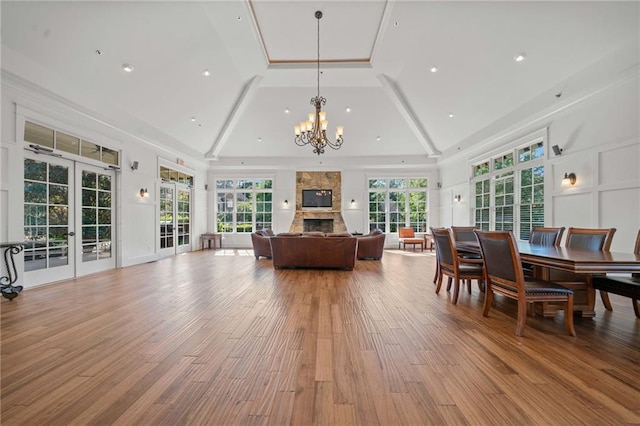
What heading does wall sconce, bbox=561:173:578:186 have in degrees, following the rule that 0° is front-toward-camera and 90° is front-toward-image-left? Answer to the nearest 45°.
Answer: approximately 45°

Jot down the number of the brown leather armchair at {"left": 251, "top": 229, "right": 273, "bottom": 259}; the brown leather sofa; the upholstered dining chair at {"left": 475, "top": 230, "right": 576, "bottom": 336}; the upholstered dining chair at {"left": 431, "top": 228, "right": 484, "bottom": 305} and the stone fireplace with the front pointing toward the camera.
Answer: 1

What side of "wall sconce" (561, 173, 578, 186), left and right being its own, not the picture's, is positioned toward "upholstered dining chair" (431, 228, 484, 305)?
front

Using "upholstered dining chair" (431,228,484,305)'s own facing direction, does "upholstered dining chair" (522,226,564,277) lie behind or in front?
in front

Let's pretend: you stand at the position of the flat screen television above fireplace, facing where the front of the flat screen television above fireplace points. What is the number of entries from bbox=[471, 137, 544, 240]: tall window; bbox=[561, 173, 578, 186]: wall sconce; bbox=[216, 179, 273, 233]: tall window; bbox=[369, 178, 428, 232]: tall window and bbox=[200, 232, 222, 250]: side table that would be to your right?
2

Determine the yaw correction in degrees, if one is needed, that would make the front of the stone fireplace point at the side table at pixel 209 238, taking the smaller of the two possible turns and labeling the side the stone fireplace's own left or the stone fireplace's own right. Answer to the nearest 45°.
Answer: approximately 90° to the stone fireplace's own right

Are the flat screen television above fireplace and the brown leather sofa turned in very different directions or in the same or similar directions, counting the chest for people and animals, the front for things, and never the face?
very different directions

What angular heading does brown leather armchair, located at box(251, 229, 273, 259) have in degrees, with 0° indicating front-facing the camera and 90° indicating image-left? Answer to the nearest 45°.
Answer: approximately 225°

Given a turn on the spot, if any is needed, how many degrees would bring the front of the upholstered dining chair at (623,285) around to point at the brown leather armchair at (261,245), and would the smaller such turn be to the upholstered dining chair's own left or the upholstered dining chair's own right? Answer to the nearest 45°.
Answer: approximately 45° to the upholstered dining chair's own right

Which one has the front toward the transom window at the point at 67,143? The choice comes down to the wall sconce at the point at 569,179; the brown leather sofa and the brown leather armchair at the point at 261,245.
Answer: the wall sconce

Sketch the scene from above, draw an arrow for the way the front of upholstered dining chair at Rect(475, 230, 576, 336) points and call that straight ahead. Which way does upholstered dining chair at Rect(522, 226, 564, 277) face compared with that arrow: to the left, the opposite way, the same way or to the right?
the opposite way

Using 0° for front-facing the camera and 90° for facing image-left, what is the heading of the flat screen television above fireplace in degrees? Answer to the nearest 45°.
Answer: approximately 0°

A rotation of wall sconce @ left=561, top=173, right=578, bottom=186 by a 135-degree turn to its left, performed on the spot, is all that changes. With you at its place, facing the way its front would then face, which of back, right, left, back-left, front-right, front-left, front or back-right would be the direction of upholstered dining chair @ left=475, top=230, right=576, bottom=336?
right

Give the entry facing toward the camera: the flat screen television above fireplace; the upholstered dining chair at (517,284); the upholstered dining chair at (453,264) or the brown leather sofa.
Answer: the flat screen television above fireplace

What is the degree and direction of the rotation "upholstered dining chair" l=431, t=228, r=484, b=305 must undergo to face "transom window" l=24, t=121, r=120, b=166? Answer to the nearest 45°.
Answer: approximately 135° to its left

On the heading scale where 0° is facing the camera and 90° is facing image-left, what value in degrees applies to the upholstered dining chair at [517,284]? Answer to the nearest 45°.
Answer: approximately 225°

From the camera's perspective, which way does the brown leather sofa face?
away from the camera

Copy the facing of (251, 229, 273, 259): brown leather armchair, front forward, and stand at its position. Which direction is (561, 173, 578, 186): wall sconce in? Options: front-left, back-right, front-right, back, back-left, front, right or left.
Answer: right

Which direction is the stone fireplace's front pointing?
toward the camera

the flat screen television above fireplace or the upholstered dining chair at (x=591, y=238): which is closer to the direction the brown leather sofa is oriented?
the flat screen television above fireplace
